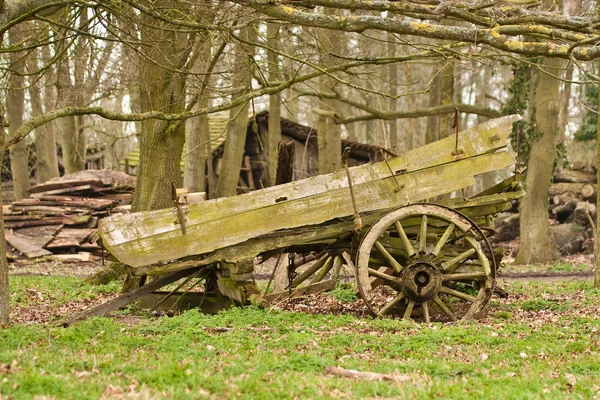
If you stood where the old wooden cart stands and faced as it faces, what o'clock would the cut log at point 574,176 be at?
The cut log is roughly at 4 o'clock from the old wooden cart.

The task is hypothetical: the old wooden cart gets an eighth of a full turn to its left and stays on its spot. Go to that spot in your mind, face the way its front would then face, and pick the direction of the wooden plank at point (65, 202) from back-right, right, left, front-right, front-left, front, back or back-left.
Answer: right

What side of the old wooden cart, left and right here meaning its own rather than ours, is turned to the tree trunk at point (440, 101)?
right

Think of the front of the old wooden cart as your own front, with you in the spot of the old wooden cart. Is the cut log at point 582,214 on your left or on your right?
on your right

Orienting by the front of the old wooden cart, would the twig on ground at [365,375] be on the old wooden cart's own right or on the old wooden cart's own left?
on the old wooden cart's own left

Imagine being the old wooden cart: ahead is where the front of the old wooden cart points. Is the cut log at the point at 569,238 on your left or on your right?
on your right

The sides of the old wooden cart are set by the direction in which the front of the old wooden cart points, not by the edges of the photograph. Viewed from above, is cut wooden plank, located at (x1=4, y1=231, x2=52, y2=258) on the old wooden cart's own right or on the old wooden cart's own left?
on the old wooden cart's own right

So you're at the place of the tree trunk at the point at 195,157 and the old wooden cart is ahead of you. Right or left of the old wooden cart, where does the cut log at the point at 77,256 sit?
right

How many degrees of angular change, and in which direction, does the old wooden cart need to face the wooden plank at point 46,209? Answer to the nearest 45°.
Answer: approximately 45° to its right

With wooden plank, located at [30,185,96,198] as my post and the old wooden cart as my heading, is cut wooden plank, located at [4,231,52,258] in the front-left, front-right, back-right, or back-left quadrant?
front-right

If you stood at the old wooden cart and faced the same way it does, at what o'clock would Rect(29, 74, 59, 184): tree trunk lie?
The tree trunk is roughly at 2 o'clock from the old wooden cart.

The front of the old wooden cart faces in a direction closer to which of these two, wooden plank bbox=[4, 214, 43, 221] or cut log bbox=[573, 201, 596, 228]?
the wooden plank

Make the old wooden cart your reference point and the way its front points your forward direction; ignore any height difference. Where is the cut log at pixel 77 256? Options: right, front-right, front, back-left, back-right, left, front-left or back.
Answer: front-right

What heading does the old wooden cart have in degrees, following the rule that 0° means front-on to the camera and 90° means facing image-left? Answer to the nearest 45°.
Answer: approximately 90°

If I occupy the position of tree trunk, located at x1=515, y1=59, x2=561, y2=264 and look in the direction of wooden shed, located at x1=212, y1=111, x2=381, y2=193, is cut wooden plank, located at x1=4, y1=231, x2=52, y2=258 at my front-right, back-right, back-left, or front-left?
front-left
